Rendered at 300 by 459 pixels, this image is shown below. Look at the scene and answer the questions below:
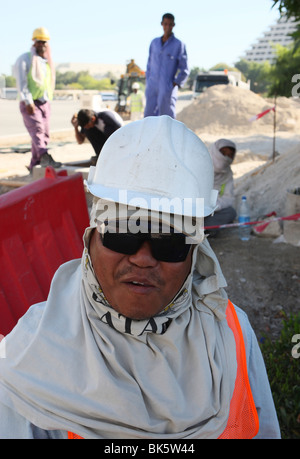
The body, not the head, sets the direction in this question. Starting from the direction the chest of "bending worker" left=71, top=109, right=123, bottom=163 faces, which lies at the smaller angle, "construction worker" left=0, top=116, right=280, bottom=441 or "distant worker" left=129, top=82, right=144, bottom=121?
the construction worker

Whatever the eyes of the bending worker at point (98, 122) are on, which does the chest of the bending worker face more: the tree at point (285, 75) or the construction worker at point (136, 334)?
the construction worker

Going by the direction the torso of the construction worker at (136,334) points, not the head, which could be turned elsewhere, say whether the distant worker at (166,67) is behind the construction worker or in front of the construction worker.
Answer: behind

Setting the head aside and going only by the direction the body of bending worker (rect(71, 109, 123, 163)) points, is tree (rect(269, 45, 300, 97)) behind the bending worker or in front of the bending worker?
behind

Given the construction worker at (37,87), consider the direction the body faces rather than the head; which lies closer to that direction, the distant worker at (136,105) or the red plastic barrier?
the red plastic barrier

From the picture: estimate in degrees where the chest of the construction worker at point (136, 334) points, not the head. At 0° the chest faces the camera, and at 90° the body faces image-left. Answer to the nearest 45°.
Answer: approximately 0°

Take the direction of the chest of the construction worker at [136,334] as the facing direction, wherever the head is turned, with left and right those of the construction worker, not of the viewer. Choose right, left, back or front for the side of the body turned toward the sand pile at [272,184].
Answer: back

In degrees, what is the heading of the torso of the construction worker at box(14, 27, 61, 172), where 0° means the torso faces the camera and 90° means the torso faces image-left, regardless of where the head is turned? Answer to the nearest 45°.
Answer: approximately 315°

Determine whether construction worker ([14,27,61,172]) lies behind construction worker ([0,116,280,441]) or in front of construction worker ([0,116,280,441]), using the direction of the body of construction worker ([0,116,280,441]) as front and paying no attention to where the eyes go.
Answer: behind

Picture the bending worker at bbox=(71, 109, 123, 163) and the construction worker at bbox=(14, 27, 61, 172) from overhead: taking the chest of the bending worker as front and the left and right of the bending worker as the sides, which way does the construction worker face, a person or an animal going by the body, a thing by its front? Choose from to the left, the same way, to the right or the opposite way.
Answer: to the left
